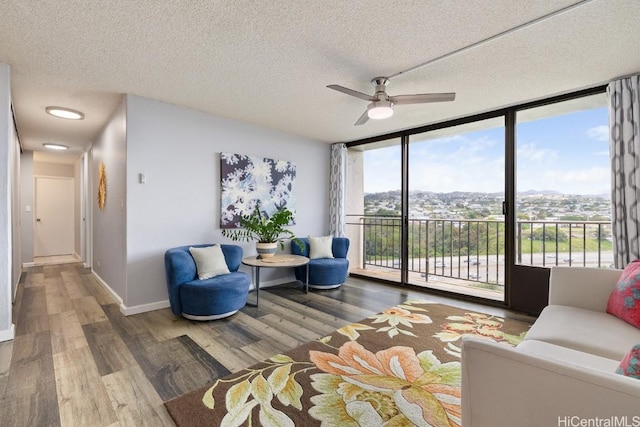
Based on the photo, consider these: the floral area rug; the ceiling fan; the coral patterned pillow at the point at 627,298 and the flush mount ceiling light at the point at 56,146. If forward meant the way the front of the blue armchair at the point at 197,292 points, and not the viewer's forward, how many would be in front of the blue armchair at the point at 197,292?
3

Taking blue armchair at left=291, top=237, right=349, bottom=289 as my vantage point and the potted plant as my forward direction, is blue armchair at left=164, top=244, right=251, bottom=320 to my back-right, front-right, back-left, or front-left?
front-left

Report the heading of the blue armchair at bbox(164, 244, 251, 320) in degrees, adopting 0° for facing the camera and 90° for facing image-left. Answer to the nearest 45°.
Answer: approximately 315°

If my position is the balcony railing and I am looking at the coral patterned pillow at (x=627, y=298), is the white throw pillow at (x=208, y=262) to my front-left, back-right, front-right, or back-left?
front-right

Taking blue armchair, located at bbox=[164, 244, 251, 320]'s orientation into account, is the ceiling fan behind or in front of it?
in front

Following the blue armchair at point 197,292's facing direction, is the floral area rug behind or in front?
in front

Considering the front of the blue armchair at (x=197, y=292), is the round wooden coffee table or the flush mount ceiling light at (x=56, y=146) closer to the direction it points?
the round wooden coffee table

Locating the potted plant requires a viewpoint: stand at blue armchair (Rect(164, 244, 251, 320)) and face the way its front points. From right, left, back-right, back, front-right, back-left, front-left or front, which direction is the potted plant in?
left

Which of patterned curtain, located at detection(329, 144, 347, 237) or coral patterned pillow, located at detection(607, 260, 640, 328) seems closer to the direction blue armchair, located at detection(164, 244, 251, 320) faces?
the coral patterned pillow

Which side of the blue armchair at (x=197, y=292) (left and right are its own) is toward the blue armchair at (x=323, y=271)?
left

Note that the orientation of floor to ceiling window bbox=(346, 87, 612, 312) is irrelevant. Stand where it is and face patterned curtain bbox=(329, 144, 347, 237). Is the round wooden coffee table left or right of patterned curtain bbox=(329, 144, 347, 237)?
left

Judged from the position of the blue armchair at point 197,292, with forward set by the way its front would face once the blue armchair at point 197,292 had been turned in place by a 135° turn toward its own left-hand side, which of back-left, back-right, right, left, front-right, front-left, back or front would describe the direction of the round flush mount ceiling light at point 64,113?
front-left

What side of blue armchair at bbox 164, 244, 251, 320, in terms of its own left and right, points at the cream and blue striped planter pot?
left

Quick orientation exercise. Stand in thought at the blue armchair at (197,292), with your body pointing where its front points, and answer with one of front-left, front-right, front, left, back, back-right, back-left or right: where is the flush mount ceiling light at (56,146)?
back

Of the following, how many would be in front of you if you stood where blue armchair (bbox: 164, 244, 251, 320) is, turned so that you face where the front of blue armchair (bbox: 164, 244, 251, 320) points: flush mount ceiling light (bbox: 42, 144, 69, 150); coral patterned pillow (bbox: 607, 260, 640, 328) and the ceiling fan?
2

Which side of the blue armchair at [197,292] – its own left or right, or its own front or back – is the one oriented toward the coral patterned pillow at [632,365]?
front
